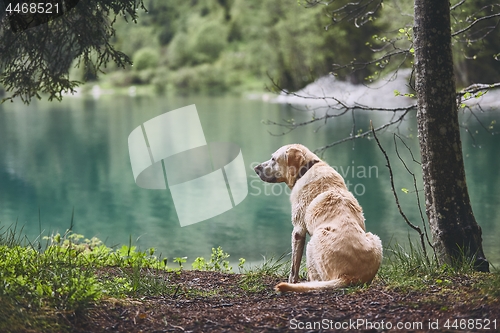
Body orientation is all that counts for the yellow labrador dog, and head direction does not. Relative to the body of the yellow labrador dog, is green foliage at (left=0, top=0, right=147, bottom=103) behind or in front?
in front

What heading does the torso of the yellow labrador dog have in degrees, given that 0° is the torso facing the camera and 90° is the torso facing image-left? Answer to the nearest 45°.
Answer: approximately 135°
